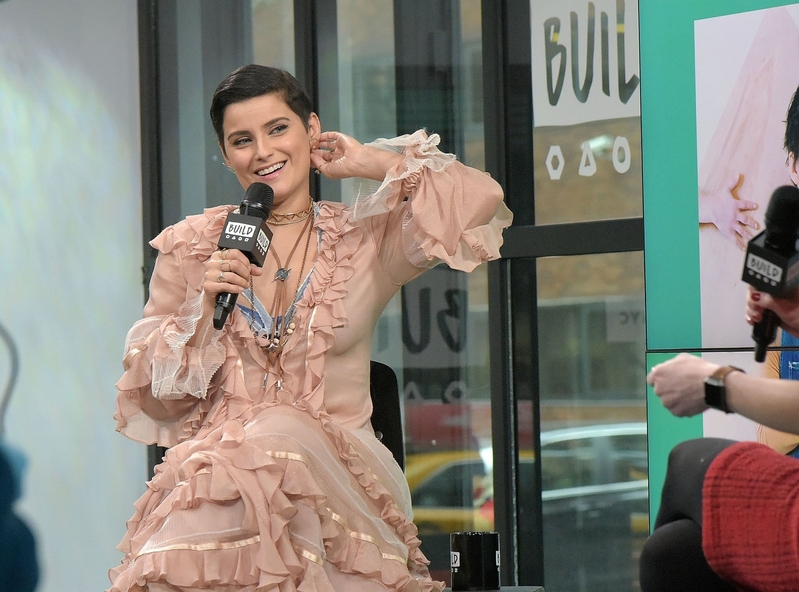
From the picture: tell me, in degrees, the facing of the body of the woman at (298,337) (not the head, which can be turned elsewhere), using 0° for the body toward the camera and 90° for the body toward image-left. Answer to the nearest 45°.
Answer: approximately 45°

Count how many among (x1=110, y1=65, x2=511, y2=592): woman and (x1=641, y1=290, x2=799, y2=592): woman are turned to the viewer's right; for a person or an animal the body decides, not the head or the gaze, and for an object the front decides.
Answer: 0

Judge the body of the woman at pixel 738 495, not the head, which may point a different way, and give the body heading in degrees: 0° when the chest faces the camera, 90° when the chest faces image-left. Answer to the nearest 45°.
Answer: approximately 90°

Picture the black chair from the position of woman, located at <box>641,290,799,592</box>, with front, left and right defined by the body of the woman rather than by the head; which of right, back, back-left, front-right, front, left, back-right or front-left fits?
front-right

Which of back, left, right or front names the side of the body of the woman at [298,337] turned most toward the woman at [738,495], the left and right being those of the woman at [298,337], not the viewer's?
left

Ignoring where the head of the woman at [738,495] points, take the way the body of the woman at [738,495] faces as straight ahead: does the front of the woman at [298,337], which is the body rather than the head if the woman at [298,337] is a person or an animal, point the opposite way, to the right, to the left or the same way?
to the left

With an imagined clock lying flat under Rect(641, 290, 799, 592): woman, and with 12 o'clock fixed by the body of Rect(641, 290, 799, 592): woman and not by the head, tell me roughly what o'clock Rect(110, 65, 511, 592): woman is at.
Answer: Rect(110, 65, 511, 592): woman is roughly at 1 o'clock from Rect(641, 290, 799, 592): woman.
